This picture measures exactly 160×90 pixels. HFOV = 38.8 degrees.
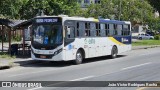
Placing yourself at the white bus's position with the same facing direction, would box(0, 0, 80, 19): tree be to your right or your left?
on your right

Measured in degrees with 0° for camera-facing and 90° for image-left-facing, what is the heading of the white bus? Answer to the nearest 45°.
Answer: approximately 45°
